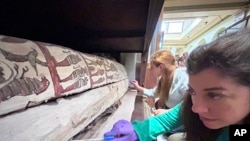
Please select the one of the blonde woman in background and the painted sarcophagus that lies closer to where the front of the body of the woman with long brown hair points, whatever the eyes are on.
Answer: the painted sarcophagus

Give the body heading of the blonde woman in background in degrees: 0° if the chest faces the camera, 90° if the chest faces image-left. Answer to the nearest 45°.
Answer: approximately 90°

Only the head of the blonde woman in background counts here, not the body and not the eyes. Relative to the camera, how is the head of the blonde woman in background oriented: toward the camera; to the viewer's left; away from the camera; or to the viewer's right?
to the viewer's left

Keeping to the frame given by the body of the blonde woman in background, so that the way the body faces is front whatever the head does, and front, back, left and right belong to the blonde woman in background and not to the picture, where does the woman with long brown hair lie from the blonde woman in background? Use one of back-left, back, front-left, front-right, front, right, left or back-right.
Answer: left

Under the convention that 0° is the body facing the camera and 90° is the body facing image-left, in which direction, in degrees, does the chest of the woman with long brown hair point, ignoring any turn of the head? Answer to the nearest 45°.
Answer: approximately 45°
